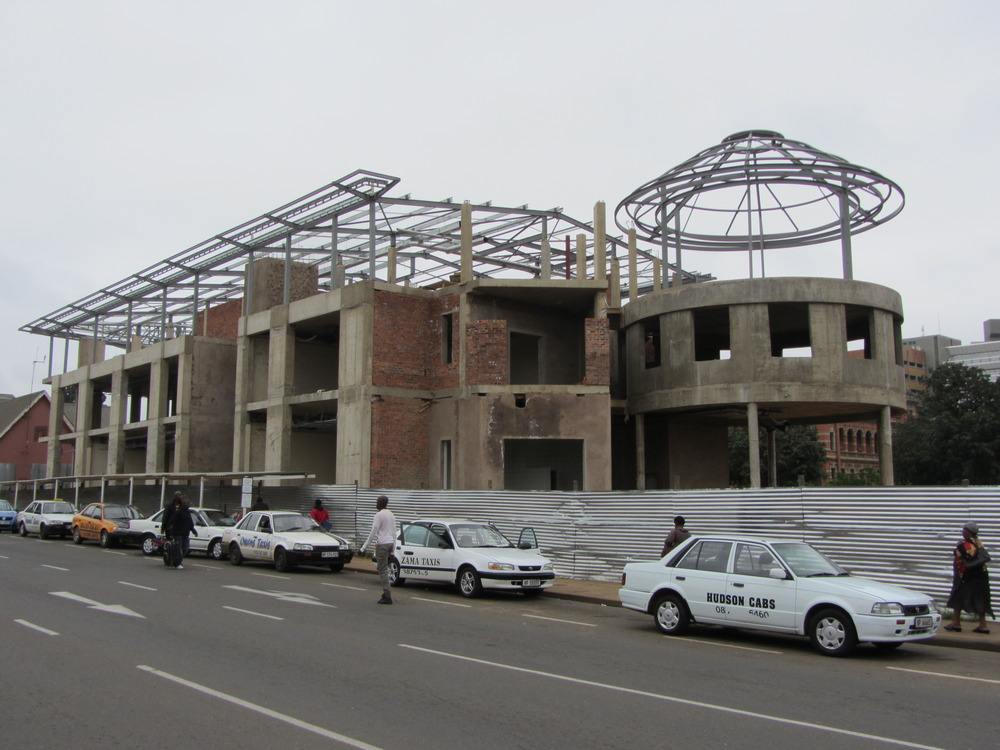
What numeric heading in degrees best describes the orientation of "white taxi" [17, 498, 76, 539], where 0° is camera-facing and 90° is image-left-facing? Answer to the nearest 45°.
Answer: approximately 315°

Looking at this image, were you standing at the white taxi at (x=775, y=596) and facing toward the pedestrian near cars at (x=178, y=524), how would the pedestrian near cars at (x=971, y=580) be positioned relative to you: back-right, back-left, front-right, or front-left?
back-right

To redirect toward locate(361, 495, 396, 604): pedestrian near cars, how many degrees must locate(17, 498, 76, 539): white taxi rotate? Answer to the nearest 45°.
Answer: approximately 45° to its right

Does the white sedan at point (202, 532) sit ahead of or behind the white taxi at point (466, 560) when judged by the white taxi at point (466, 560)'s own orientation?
behind

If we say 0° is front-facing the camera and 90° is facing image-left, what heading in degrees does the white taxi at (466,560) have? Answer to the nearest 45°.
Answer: approximately 315°

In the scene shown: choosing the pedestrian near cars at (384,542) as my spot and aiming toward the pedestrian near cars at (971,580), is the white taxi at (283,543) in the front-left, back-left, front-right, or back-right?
back-left

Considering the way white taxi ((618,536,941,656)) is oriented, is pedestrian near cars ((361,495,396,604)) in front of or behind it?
behind

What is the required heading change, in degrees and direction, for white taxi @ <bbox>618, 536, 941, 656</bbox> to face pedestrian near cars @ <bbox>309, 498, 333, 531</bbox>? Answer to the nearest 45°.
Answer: approximately 180°

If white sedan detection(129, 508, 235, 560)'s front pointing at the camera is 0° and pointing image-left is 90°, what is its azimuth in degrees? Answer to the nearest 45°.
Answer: approximately 315°
